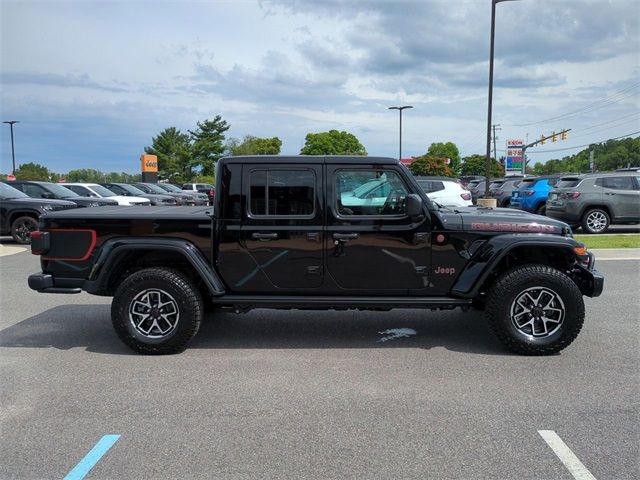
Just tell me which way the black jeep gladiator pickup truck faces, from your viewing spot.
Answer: facing to the right of the viewer

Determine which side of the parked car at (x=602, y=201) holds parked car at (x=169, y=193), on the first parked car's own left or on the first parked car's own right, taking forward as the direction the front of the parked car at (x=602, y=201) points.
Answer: on the first parked car's own left

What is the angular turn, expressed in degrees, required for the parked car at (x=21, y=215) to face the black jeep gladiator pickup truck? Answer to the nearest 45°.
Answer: approximately 45° to its right

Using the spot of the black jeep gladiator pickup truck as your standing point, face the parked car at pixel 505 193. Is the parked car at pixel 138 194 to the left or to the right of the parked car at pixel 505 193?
left

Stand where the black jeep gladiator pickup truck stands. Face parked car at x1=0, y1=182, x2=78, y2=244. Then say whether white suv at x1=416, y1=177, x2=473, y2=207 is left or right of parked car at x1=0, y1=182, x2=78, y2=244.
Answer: right

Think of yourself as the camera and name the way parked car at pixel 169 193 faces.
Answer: facing the viewer and to the right of the viewer

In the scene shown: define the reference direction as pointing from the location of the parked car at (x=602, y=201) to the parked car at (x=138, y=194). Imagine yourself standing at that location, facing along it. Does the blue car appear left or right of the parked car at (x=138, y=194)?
right

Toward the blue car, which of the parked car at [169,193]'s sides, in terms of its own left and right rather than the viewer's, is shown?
front

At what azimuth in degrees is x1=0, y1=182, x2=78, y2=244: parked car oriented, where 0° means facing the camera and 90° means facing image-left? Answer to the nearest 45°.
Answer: approximately 315°

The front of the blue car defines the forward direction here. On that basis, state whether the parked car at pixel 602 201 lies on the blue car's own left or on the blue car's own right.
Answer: on the blue car's own right

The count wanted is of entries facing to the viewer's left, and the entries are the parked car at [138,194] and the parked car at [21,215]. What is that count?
0

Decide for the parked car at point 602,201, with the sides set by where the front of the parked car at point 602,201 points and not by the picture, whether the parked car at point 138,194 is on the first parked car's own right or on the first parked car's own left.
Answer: on the first parked car's own left

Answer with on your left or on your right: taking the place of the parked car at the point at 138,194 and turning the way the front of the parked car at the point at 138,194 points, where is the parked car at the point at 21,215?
on your right

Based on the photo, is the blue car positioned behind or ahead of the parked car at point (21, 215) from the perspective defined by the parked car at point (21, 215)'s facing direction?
ahead
